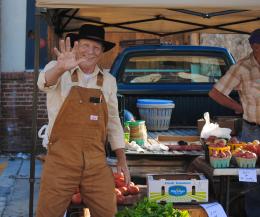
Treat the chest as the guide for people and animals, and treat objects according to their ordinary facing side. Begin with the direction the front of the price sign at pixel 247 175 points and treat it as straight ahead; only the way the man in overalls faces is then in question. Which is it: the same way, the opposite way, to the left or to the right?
the same way

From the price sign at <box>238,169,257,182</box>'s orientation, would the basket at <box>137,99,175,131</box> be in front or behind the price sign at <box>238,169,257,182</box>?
behind

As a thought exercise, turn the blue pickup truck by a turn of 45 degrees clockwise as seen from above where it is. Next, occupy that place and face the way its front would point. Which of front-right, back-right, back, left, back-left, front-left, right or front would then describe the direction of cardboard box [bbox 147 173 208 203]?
back-right

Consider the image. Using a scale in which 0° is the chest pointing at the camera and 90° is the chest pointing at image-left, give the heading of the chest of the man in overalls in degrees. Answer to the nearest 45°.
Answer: approximately 0°

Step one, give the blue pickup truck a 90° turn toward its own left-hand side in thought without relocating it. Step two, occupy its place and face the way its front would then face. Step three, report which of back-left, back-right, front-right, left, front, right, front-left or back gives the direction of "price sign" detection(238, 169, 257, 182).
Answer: left

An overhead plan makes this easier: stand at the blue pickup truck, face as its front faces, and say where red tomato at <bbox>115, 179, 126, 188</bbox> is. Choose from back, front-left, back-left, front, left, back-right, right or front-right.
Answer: back

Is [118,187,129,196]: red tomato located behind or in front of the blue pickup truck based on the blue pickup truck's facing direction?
behind

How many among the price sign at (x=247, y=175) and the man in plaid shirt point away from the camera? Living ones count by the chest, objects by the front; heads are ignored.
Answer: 0

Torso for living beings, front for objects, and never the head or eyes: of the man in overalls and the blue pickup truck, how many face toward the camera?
1

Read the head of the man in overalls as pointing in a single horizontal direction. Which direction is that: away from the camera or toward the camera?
toward the camera

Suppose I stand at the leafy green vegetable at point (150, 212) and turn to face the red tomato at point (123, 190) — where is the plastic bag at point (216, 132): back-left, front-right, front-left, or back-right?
front-right

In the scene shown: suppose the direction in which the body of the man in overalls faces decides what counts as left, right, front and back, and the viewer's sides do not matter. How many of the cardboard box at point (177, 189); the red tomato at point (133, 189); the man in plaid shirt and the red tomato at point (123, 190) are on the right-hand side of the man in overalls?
0

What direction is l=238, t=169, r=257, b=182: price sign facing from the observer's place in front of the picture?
facing the viewer

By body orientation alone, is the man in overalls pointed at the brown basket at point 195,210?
no
